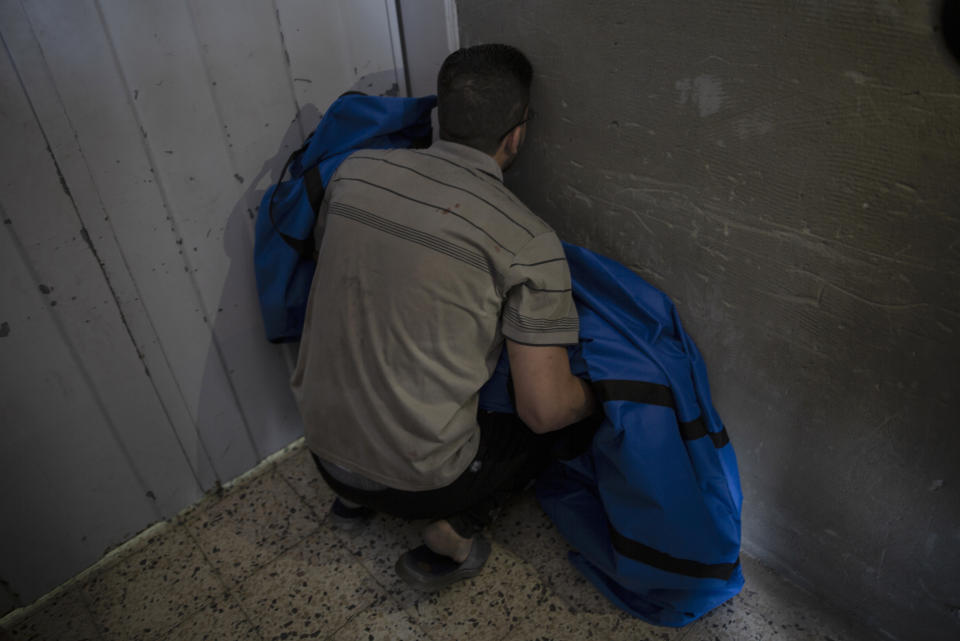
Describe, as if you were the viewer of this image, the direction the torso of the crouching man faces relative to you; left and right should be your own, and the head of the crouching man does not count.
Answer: facing away from the viewer and to the right of the viewer

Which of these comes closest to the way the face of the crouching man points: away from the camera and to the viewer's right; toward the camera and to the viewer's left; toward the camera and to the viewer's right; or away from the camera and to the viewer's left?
away from the camera and to the viewer's right
